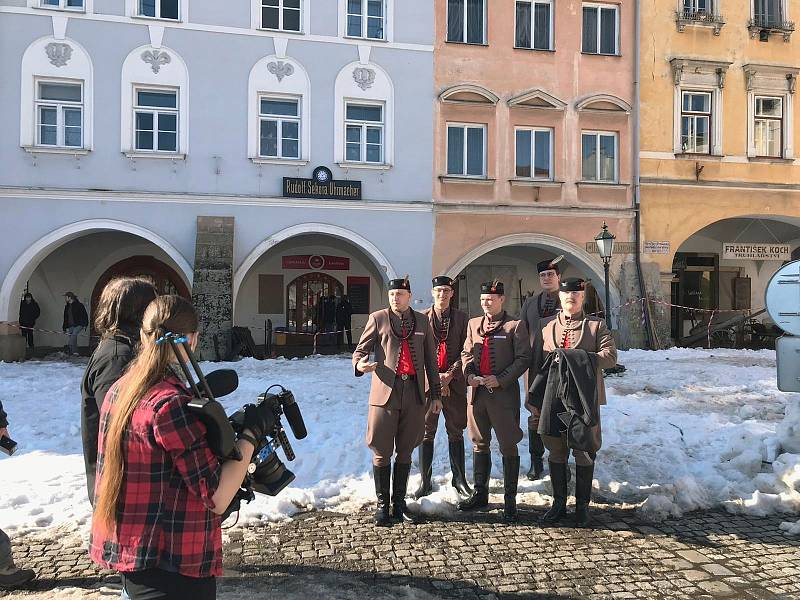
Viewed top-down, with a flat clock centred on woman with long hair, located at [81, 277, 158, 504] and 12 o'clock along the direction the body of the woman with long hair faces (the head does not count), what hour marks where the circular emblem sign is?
The circular emblem sign is roughly at 11 o'clock from the woman with long hair.

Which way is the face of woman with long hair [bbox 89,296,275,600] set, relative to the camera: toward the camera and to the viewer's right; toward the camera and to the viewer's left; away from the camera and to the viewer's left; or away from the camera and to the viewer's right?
away from the camera and to the viewer's right

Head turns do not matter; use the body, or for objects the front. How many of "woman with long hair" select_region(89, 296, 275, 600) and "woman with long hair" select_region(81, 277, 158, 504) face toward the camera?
0

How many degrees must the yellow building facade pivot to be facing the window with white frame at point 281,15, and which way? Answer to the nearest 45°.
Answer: approximately 45° to its right

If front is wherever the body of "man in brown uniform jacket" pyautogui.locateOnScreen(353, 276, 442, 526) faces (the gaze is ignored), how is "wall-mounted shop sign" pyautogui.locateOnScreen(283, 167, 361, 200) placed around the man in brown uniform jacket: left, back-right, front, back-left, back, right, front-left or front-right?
back

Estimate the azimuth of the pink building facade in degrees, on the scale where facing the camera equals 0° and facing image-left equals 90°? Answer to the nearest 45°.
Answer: approximately 0°

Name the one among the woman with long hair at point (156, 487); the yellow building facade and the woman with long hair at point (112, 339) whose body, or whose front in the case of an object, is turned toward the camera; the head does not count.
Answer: the yellow building facade

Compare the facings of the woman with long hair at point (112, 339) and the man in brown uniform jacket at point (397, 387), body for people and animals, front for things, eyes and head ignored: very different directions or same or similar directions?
very different directions
